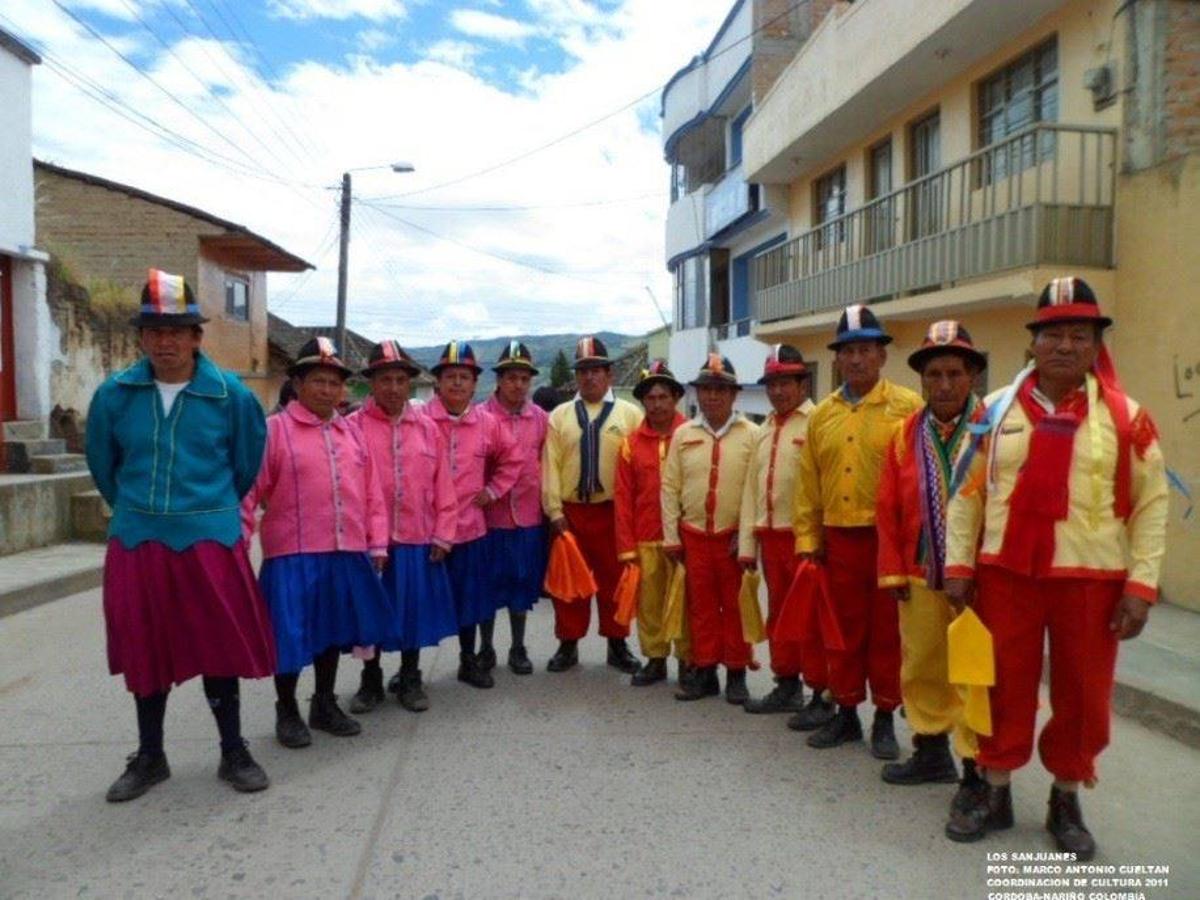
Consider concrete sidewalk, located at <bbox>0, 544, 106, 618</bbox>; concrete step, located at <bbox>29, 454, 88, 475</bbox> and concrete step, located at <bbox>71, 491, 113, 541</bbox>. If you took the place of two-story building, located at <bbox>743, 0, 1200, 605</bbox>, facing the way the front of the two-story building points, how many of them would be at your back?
0

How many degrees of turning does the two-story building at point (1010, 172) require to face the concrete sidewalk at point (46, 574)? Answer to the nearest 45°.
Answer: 0° — it already faces it

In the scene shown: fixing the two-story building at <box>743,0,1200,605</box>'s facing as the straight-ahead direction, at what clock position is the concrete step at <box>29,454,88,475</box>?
The concrete step is roughly at 1 o'clock from the two-story building.

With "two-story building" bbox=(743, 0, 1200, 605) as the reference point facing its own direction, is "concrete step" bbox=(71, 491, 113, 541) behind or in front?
in front

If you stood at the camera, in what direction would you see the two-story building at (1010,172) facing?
facing the viewer and to the left of the viewer
